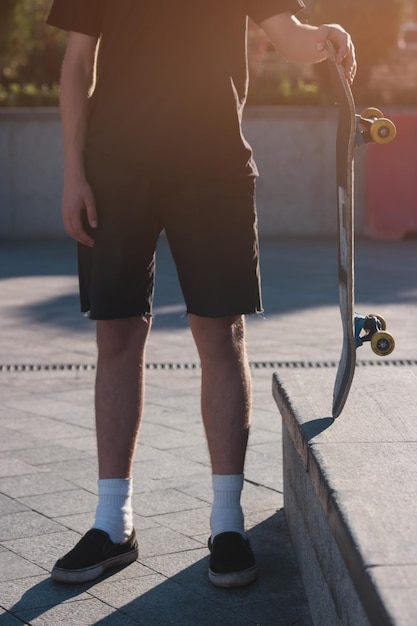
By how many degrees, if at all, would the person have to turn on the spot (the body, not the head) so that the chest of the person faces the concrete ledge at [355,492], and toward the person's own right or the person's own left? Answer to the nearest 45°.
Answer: approximately 45° to the person's own left

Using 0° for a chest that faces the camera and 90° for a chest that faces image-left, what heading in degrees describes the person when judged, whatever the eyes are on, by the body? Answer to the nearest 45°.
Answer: approximately 0°

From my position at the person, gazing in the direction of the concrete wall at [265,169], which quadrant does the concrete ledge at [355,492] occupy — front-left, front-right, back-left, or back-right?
back-right

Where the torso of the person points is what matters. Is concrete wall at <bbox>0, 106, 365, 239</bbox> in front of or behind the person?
behind
